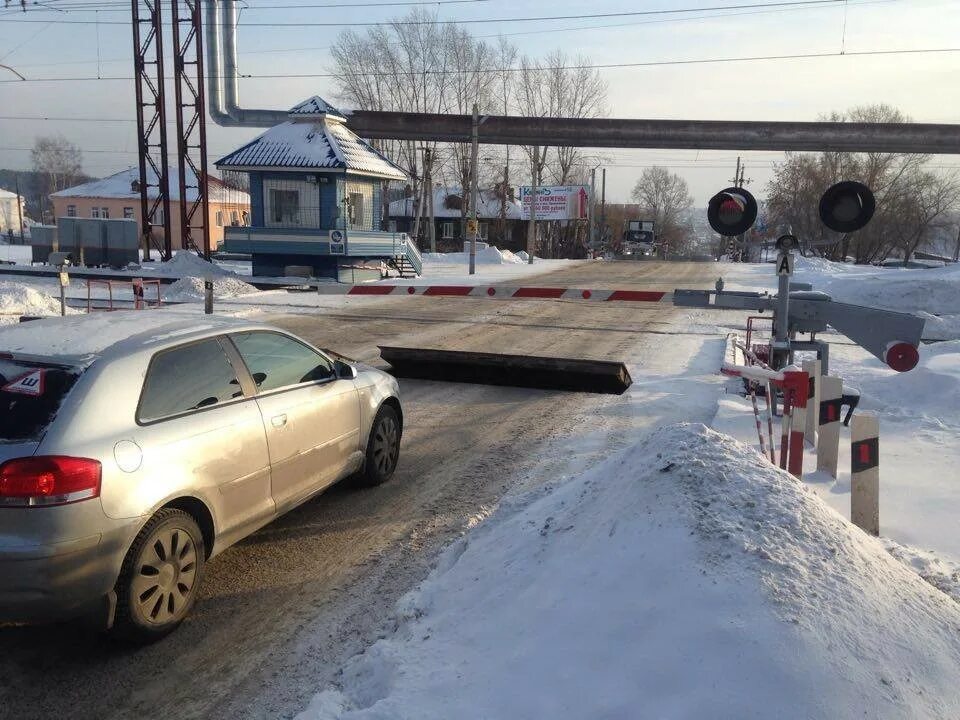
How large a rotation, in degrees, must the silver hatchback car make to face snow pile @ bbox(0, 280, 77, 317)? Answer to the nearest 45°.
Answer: approximately 45° to its left

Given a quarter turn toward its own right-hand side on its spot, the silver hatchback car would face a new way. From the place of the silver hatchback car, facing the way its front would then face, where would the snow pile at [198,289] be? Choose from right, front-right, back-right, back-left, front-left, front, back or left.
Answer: back-left

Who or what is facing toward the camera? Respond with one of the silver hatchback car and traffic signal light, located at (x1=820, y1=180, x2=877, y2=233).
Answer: the traffic signal light

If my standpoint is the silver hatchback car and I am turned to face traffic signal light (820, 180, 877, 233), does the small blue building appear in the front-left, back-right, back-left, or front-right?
front-left

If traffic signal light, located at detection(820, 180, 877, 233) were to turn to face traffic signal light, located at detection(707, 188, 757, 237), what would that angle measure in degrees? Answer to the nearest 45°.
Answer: approximately 90° to its right

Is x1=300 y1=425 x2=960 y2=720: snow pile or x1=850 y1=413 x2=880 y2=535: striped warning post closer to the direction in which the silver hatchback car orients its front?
the striped warning post

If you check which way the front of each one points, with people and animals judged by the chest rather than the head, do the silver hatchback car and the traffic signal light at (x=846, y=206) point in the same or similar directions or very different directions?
very different directions

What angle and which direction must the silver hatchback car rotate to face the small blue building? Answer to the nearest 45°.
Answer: approximately 45° to its left

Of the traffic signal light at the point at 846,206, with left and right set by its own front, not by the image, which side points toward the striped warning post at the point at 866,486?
front

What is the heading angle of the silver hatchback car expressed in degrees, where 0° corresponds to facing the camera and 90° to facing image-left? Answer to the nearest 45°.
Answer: approximately 225°

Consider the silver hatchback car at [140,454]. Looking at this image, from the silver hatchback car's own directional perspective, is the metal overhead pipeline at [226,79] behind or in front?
in front

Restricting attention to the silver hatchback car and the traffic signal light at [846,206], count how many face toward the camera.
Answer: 1

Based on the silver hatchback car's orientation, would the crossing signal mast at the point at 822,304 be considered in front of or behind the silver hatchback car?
in front

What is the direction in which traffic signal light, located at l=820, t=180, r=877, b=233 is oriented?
toward the camera

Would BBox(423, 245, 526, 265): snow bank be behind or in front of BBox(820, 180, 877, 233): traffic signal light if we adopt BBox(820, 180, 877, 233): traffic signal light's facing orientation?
behind

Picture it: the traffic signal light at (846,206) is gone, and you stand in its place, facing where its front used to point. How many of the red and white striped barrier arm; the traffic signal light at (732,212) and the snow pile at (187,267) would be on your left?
0
